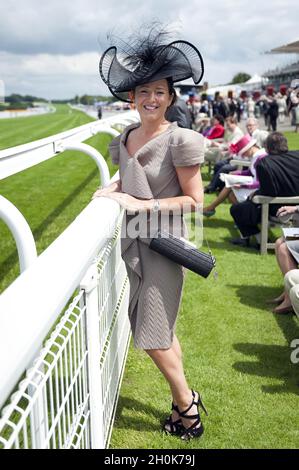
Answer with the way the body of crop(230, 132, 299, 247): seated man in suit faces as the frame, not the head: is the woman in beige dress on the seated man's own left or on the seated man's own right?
on the seated man's own left

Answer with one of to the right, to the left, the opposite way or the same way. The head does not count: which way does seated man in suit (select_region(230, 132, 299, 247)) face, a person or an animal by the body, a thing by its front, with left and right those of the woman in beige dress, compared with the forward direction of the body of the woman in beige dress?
to the right

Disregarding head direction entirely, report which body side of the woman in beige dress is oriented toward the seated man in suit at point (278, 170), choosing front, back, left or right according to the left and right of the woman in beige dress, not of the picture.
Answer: back

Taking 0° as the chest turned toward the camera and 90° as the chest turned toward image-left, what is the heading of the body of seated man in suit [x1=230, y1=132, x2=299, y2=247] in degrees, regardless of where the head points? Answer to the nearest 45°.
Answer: approximately 135°

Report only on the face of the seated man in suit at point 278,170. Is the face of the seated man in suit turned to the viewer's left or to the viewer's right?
to the viewer's left
